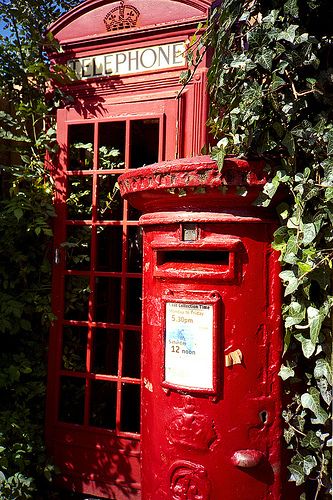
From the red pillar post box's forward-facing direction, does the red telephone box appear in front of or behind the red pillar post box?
behind

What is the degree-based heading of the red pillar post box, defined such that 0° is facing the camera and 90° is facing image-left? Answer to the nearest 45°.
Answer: approximately 0°
